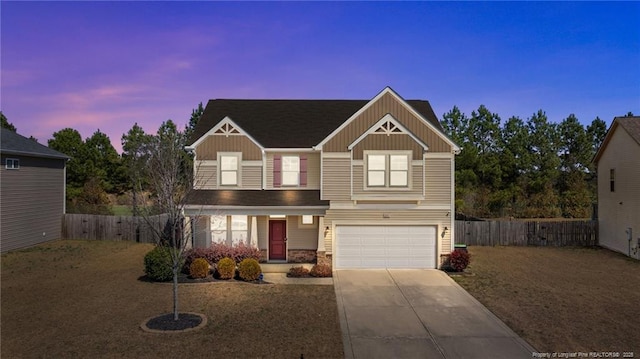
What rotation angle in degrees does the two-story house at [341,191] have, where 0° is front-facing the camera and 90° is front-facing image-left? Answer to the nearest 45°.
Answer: approximately 0°

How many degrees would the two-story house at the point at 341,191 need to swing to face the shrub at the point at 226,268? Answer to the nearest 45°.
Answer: approximately 45° to its right

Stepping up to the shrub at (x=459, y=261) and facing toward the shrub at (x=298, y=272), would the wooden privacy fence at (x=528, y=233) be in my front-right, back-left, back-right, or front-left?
back-right

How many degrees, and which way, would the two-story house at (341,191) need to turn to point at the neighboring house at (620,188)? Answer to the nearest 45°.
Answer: approximately 90° to its left

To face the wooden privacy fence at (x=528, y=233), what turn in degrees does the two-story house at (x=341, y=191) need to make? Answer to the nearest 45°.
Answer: approximately 135° to its left
